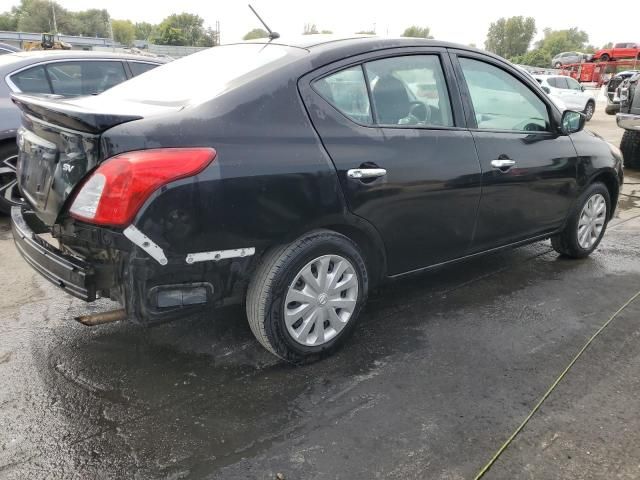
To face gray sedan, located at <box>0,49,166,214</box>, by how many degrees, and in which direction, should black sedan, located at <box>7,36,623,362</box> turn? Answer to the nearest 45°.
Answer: approximately 90° to its left

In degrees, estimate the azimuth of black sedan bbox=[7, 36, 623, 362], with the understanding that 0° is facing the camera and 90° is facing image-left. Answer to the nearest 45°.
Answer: approximately 225°

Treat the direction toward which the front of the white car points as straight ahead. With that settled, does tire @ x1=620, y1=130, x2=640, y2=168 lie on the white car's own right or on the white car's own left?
on the white car's own right

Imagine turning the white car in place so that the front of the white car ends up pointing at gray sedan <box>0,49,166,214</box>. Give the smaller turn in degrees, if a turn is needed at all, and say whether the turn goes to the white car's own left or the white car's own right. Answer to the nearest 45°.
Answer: approximately 135° to the white car's own right

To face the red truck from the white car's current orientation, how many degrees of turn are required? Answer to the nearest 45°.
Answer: approximately 45° to its left

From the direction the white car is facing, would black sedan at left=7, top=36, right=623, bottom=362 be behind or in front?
behind
